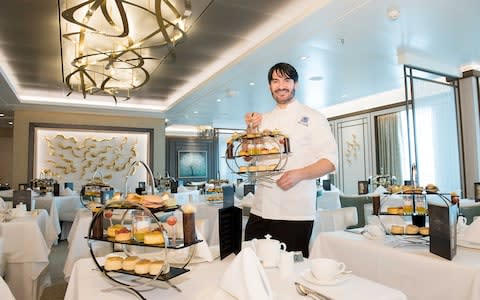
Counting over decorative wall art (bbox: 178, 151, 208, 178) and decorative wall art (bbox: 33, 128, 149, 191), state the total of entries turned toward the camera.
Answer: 2

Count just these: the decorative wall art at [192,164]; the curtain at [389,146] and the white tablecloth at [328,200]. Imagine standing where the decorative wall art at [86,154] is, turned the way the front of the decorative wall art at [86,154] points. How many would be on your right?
0

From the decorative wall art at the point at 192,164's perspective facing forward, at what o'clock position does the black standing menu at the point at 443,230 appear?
The black standing menu is roughly at 12 o'clock from the decorative wall art.

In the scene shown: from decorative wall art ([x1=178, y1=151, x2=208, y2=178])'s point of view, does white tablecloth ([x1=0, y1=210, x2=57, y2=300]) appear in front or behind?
in front

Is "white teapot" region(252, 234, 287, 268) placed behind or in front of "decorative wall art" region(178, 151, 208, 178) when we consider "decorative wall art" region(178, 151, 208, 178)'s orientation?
in front

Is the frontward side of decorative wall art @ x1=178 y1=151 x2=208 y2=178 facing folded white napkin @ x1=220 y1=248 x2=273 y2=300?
yes

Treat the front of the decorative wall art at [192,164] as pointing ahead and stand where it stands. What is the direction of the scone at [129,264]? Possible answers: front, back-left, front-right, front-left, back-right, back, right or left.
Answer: front

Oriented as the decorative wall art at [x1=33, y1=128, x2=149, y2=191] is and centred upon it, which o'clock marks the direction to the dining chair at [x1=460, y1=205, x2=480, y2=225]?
The dining chair is roughly at 11 o'clock from the decorative wall art.

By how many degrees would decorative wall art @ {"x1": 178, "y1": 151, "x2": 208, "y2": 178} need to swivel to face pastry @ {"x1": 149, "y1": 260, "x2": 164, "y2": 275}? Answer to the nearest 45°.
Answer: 0° — it already faces it

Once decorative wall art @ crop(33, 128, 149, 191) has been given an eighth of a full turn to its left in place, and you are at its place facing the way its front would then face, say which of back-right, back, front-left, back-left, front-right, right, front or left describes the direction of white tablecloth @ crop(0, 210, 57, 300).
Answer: front-right

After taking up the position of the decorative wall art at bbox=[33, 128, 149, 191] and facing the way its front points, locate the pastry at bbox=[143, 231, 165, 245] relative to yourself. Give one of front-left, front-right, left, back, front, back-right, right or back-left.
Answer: front

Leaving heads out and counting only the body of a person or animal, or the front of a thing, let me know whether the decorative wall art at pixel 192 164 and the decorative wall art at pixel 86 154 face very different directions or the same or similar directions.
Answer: same or similar directions

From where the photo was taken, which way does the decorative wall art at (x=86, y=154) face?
toward the camera

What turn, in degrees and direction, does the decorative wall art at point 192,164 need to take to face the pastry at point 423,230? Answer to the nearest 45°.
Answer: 0° — it already faces it

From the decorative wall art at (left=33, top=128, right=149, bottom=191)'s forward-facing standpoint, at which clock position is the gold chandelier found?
The gold chandelier is roughly at 12 o'clock from the decorative wall art.

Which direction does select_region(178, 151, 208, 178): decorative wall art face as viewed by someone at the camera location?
facing the viewer

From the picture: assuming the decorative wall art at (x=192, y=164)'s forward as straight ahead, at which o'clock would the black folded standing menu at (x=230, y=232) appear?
The black folded standing menu is roughly at 12 o'clock from the decorative wall art.
